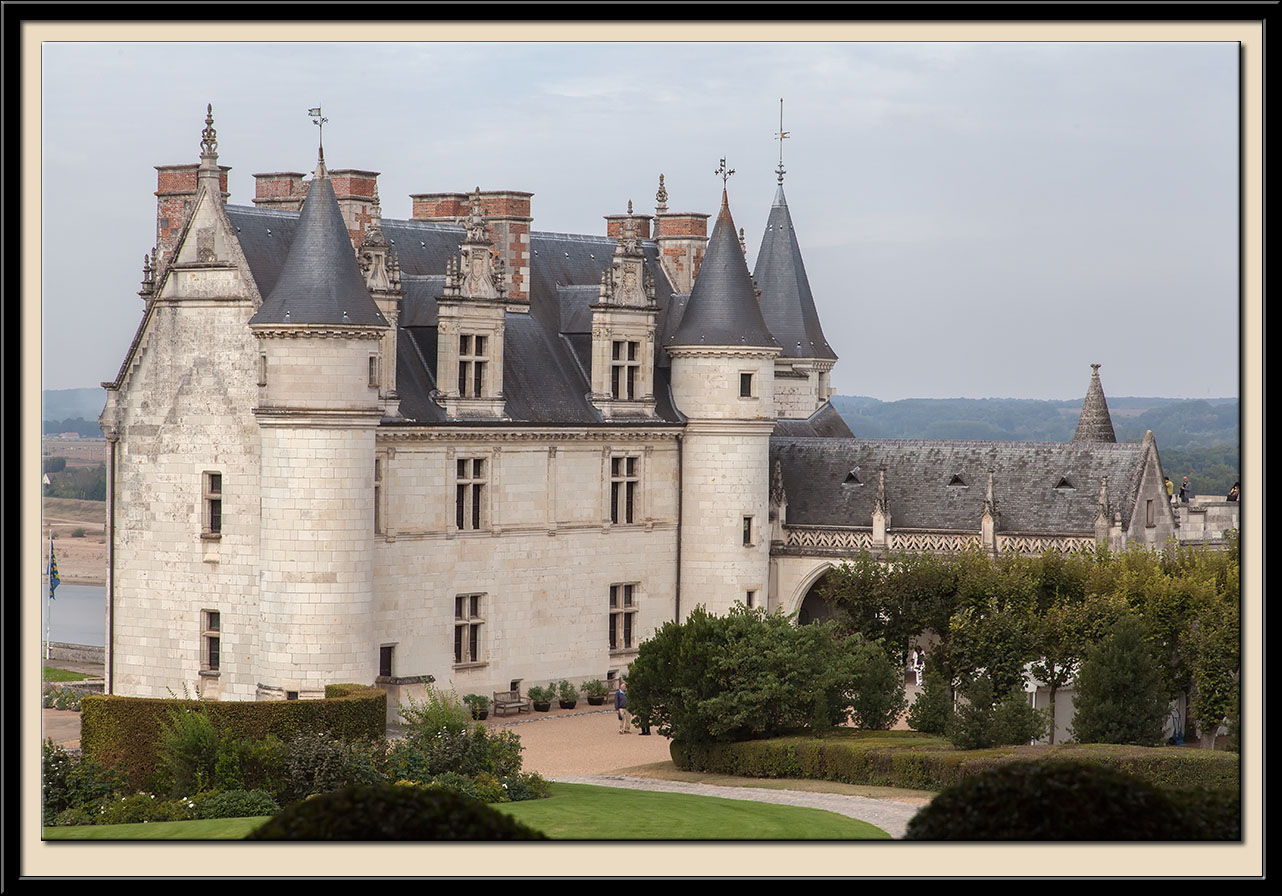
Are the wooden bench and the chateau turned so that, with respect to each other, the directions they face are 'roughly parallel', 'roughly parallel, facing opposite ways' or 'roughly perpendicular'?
roughly parallel

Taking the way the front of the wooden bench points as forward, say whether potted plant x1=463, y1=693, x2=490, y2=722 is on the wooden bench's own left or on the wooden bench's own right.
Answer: on the wooden bench's own right

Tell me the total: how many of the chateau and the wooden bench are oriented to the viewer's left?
0

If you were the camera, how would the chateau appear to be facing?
facing the viewer and to the right of the viewer

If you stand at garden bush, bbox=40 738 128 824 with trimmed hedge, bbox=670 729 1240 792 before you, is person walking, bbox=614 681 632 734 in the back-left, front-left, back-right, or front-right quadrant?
front-left

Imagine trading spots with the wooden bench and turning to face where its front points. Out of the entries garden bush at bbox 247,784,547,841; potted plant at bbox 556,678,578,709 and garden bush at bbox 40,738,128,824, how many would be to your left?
1

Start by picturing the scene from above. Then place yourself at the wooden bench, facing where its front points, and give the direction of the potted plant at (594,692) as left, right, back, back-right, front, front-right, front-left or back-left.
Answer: left

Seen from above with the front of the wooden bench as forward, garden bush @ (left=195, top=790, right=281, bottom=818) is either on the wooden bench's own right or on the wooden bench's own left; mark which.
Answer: on the wooden bench's own right

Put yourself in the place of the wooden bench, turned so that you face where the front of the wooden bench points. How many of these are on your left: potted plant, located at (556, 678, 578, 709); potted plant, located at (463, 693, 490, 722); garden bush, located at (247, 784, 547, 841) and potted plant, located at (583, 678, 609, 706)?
2

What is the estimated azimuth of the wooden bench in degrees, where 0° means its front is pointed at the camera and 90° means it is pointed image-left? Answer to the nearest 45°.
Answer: approximately 315°
